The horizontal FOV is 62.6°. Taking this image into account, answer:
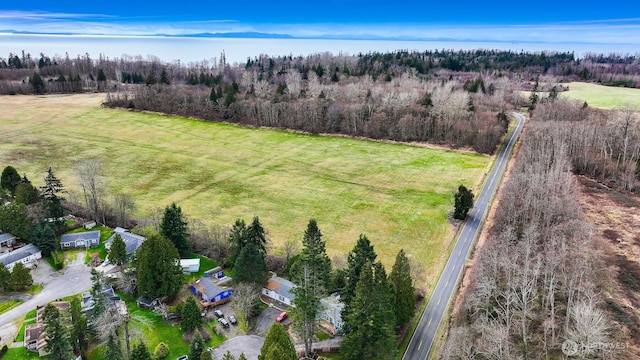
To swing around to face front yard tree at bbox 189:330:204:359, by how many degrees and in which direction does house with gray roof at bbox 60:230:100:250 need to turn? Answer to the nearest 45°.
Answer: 0° — it already faces it

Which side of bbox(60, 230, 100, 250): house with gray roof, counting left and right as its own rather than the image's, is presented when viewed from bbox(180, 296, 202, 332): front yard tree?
front

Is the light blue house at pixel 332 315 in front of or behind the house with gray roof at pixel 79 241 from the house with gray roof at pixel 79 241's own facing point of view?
in front

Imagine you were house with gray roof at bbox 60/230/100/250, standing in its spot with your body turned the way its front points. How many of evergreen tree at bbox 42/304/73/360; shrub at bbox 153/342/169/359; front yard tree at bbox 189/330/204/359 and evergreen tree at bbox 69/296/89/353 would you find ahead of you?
4

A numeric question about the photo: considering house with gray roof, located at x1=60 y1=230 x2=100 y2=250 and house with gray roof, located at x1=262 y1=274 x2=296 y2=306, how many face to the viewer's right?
0

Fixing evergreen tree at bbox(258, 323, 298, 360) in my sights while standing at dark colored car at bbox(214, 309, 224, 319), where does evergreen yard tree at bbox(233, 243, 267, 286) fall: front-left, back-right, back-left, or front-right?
back-left

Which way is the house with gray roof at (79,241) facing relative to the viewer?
toward the camera

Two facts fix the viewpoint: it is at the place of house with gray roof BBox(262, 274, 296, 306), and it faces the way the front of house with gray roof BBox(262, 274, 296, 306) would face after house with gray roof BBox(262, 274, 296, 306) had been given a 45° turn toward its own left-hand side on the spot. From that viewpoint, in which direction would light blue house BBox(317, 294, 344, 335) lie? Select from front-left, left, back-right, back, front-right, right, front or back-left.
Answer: front-left

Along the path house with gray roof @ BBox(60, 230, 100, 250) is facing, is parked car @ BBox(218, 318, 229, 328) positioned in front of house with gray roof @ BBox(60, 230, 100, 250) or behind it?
in front

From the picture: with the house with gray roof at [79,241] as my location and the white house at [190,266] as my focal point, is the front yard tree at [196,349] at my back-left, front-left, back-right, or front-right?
front-right

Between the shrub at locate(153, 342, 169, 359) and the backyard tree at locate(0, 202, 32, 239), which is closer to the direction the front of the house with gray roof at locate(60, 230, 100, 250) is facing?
the shrub

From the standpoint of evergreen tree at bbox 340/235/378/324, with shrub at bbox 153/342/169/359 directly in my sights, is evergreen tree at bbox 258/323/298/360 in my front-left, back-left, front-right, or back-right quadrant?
front-left

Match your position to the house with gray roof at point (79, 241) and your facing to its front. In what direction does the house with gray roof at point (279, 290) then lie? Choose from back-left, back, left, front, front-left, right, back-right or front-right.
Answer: front-left

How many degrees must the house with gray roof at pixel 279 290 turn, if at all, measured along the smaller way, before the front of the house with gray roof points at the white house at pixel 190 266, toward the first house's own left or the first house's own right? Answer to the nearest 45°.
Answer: approximately 90° to the first house's own right

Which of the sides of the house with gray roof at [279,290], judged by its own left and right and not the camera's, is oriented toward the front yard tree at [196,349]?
front

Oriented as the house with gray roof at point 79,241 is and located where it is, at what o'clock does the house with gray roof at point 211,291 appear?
the house with gray roof at point 211,291 is roughly at 11 o'clock from the house with gray roof at point 79,241.

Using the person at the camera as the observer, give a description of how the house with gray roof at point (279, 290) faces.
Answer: facing the viewer and to the left of the viewer
